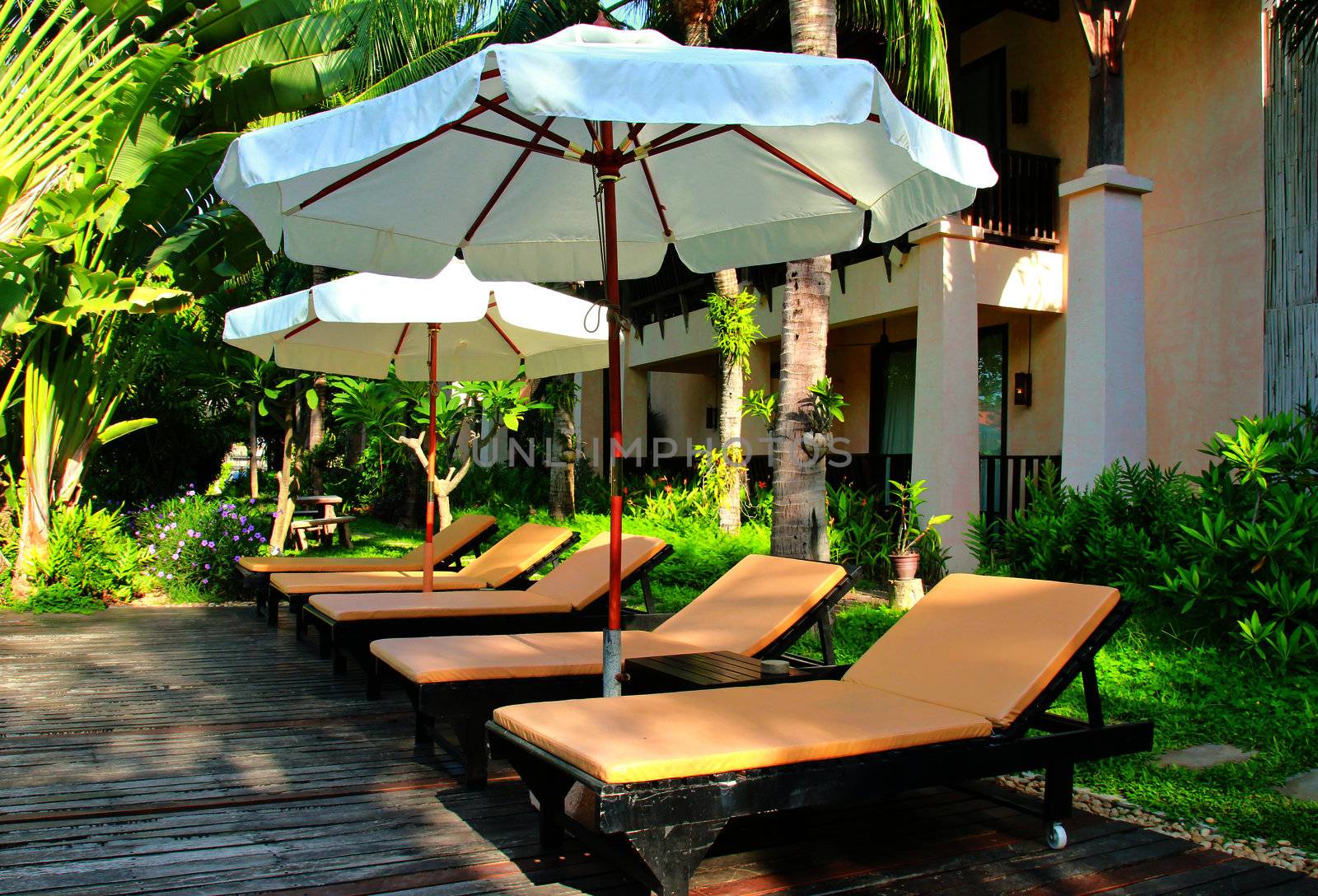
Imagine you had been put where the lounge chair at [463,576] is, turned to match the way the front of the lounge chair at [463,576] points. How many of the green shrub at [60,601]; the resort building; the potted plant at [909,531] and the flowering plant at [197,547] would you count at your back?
2

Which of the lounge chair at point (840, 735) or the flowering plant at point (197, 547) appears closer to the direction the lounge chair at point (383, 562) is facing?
the flowering plant

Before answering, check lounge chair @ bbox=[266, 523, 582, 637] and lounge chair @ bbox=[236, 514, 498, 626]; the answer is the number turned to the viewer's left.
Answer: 2

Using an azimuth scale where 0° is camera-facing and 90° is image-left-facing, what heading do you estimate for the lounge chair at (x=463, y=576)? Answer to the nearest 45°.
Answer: approximately 90°

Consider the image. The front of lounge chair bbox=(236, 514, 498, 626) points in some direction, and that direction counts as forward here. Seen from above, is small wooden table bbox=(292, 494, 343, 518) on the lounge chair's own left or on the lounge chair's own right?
on the lounge chair's own right

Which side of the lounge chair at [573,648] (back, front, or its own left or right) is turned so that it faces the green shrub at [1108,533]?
back

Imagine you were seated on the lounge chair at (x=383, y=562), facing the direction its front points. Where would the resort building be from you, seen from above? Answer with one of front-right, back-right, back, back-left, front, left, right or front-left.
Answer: back

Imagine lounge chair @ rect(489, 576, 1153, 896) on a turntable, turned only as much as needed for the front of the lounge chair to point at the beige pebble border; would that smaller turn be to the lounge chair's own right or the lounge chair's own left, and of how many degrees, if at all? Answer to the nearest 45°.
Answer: approximately 180°

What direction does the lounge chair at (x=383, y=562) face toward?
to the viewer's left
